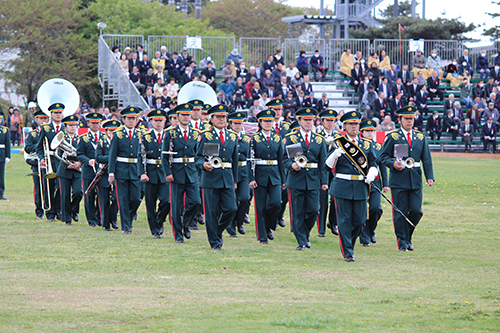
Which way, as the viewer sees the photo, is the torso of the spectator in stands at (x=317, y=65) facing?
toward the camera

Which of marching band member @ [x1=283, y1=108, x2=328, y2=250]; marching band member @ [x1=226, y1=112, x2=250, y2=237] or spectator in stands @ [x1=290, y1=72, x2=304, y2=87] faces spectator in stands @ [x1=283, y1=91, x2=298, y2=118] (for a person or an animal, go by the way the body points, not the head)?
spectator in stands @ [x1=290, y1=72, x2=304, y2=87]

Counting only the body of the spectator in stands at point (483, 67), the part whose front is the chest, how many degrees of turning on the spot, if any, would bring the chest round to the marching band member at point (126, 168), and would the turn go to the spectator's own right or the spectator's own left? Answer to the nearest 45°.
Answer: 0° — they already face them

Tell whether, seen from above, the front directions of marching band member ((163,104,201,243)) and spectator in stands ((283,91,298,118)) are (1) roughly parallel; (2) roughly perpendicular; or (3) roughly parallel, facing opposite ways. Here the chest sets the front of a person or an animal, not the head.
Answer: roughly parallel

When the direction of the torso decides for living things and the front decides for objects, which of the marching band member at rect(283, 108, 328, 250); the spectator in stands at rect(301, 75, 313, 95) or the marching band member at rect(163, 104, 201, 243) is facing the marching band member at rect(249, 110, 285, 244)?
the spectator in stands

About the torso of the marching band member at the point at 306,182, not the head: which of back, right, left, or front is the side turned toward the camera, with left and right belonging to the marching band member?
front

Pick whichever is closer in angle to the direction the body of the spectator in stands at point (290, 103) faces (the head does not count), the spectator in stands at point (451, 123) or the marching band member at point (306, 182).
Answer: the marching band member

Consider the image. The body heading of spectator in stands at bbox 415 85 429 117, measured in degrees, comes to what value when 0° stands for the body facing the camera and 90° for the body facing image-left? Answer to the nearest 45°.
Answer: approximately 0°

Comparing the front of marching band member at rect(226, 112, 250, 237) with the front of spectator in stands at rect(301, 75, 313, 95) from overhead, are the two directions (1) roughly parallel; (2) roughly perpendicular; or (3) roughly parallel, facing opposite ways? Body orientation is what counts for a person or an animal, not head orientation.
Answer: roughly parallel

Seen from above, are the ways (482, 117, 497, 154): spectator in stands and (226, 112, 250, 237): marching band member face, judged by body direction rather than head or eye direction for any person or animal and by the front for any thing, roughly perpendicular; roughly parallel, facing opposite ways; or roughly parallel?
roughly parallel

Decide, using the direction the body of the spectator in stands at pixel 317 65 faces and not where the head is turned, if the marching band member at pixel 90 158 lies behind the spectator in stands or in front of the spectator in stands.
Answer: in front

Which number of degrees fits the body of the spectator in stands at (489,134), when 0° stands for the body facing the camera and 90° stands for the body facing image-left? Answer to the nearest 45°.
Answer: approximately 0°

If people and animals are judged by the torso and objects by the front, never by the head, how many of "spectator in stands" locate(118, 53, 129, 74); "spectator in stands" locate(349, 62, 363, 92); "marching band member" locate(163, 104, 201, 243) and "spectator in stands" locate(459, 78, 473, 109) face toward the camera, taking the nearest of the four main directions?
4

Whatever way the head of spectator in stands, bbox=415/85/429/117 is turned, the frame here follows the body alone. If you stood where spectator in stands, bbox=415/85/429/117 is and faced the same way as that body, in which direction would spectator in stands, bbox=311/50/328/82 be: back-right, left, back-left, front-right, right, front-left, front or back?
right

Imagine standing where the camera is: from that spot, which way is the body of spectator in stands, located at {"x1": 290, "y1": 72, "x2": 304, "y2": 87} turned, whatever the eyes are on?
toward the camera

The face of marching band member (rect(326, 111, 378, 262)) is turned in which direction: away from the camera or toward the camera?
toward the camera
